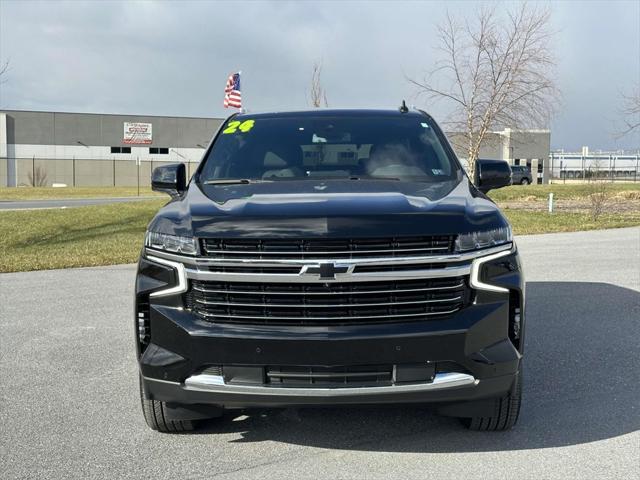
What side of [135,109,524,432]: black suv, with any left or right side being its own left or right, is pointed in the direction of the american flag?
back

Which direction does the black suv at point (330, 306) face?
toward the camera
